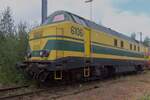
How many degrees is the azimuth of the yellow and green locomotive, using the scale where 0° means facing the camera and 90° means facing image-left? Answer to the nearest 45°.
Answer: approximately 45°
